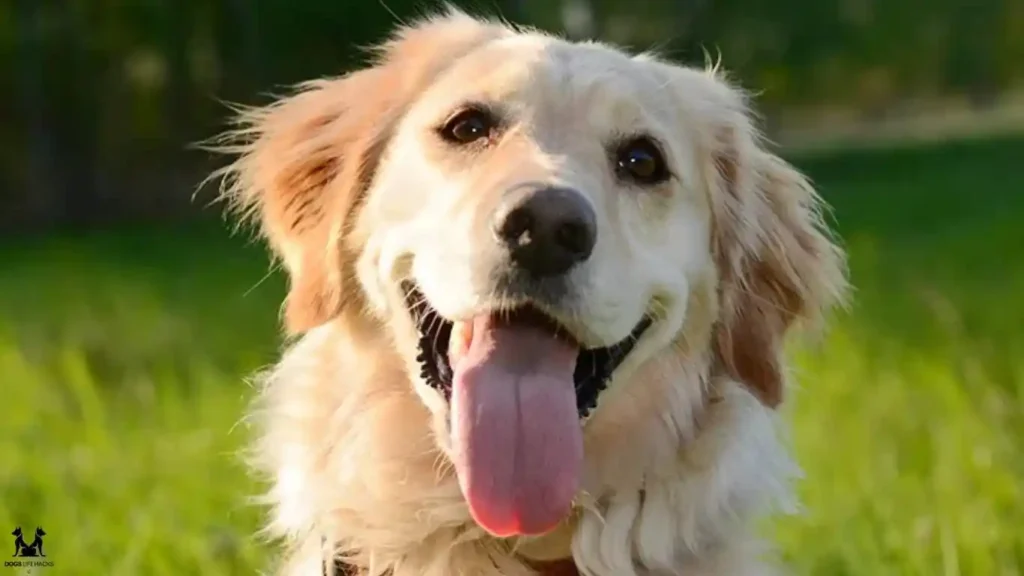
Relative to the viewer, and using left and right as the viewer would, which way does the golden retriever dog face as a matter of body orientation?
facing the viewer
